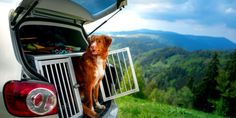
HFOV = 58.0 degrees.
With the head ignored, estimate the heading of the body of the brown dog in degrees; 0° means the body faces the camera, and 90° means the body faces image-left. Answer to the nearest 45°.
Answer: approximately 315°

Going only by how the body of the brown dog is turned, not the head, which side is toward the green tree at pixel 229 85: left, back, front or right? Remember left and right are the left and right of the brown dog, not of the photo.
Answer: left

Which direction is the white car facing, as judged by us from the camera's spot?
facing away from the viewer and to the left of the viewer

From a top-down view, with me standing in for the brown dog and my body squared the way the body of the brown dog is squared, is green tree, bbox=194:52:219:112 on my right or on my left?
on my left

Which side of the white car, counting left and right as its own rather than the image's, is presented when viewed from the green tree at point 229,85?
right
